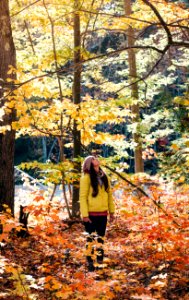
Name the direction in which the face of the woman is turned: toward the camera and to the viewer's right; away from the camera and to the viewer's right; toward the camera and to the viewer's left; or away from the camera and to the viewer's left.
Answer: toward the camera and to the viewer's right

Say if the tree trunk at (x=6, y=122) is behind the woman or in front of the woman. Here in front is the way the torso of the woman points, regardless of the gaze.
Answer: behind

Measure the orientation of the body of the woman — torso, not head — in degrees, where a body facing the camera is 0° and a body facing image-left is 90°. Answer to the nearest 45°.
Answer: approximately 315°
